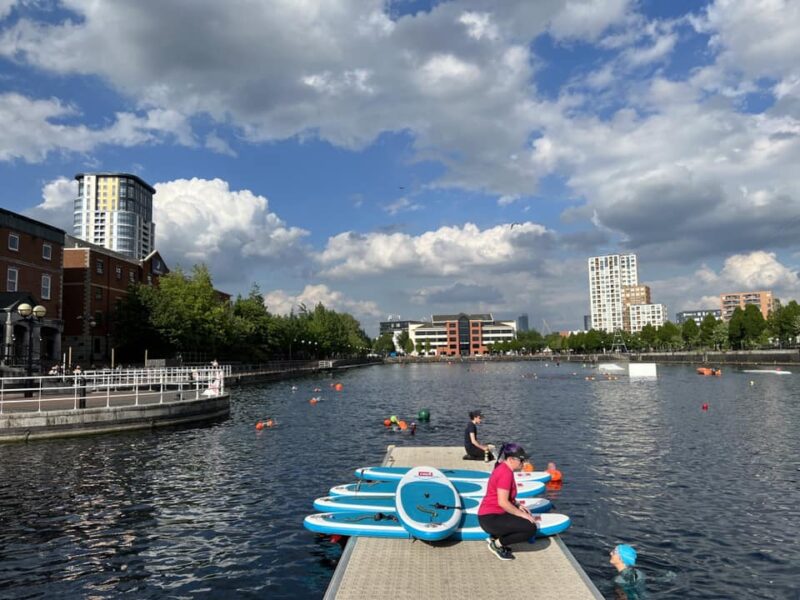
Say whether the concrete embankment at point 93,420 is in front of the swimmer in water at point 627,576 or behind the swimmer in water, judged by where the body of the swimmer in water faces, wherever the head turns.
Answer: in front

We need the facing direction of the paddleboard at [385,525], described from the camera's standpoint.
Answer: facing to the left of the viewer

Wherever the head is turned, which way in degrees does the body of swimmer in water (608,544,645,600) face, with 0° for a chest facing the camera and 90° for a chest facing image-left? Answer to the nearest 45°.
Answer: approximately 90°

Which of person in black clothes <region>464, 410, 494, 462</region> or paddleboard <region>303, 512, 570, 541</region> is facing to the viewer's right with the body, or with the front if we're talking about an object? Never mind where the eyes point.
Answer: the person in black clothes

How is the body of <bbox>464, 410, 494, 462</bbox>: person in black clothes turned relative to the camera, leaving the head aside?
to the viewer's right

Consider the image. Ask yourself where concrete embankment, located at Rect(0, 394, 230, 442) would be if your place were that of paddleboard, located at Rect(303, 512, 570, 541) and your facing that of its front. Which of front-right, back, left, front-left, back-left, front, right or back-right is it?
front-right

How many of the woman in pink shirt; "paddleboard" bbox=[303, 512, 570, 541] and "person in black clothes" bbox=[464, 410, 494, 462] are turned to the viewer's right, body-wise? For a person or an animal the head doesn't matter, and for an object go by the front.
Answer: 2

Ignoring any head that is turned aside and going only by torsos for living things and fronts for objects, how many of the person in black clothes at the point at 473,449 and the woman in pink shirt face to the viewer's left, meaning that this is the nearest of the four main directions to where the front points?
0

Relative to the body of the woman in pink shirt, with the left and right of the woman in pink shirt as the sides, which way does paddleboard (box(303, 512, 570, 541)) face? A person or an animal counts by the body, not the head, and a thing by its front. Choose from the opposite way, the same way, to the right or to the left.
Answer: the opposite way

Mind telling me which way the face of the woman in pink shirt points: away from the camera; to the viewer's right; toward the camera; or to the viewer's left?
to the viewer's right

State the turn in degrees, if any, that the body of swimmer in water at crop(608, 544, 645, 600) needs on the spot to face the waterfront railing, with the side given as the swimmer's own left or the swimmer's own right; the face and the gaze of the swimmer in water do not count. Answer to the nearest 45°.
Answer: approximately 45° to the swimmer's own right

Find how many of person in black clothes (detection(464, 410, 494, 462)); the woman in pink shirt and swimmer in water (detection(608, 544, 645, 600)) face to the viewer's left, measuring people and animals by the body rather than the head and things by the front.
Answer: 1
